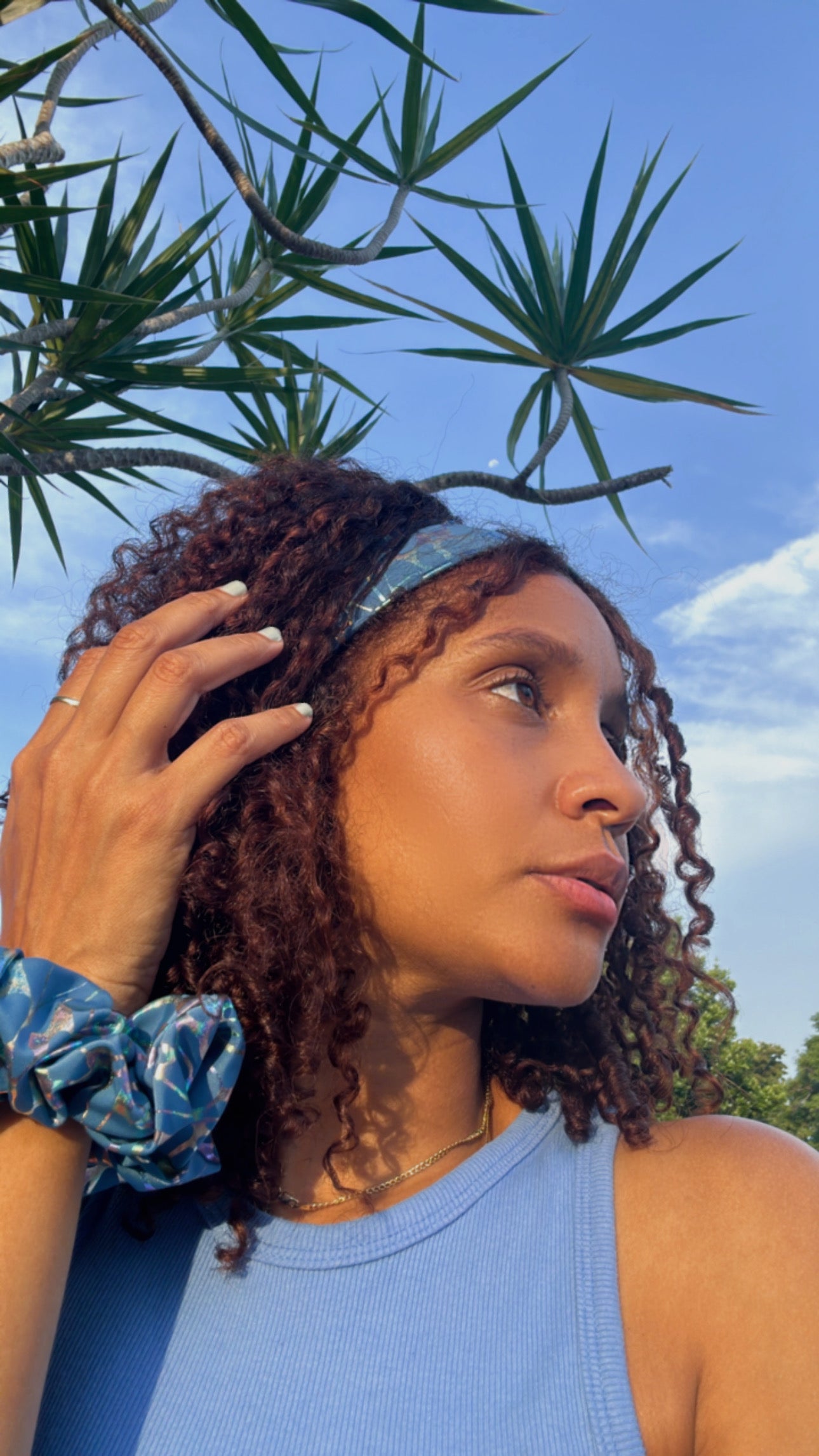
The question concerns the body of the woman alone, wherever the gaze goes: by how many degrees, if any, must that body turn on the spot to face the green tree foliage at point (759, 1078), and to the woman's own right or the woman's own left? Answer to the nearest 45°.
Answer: approximately 180°

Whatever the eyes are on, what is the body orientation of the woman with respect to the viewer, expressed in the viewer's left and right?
facing the viewer

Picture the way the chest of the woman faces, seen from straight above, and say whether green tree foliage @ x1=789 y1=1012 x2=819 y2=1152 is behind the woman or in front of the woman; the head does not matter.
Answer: behind

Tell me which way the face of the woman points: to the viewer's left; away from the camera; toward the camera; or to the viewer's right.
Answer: to the viewer's right
